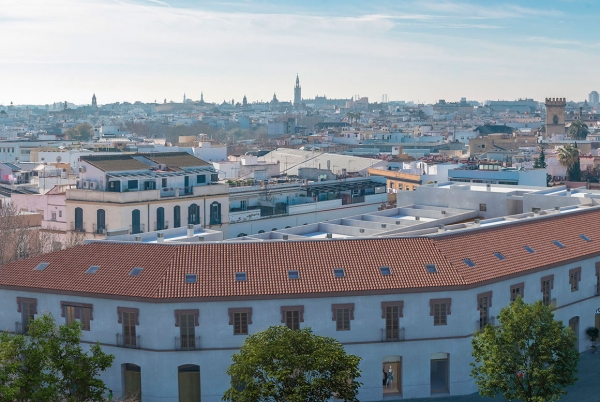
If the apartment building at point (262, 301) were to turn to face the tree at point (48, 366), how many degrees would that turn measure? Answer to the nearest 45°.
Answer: approximately 45° to its right

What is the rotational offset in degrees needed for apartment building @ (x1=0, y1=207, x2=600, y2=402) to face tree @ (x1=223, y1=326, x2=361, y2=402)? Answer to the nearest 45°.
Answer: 0° — it already faces it

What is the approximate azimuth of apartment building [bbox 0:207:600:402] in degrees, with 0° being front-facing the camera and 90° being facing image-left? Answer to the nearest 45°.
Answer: approximately 0°
